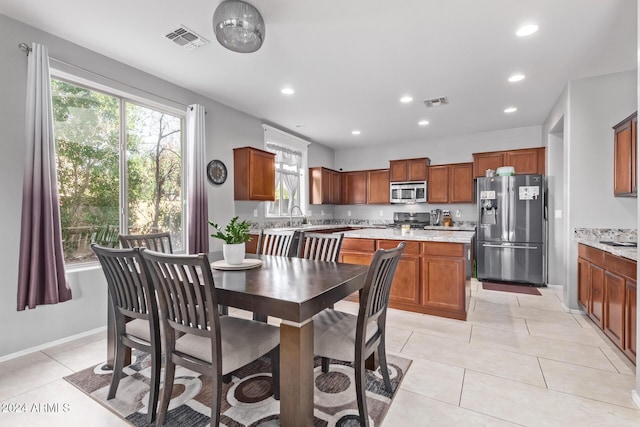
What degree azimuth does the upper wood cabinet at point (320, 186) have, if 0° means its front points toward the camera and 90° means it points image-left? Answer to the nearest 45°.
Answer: approximately 315°

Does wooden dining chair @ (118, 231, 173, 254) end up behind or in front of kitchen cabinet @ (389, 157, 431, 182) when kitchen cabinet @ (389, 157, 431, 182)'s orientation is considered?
in front

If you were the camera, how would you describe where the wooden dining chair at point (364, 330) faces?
facing away from the viewer and to the left of the viewer

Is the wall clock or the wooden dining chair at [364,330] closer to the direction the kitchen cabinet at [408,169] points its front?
the wooden dining chair

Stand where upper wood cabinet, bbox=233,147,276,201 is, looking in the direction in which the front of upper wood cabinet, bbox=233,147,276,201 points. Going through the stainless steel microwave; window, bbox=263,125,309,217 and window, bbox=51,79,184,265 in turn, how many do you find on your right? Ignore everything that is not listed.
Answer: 1

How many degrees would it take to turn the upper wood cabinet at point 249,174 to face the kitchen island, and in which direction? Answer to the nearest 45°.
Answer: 0° — it already faces it

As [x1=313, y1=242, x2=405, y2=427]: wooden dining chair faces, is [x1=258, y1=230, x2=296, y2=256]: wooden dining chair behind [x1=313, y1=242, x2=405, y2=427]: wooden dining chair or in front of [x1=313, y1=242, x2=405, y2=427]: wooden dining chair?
in front

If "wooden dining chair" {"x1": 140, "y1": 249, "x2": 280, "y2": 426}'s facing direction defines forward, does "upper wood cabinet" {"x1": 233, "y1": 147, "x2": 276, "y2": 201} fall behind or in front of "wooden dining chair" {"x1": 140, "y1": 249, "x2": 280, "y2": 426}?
in front

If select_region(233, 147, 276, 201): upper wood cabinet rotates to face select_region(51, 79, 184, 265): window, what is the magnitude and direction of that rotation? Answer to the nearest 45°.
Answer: approximately 90° to its right
